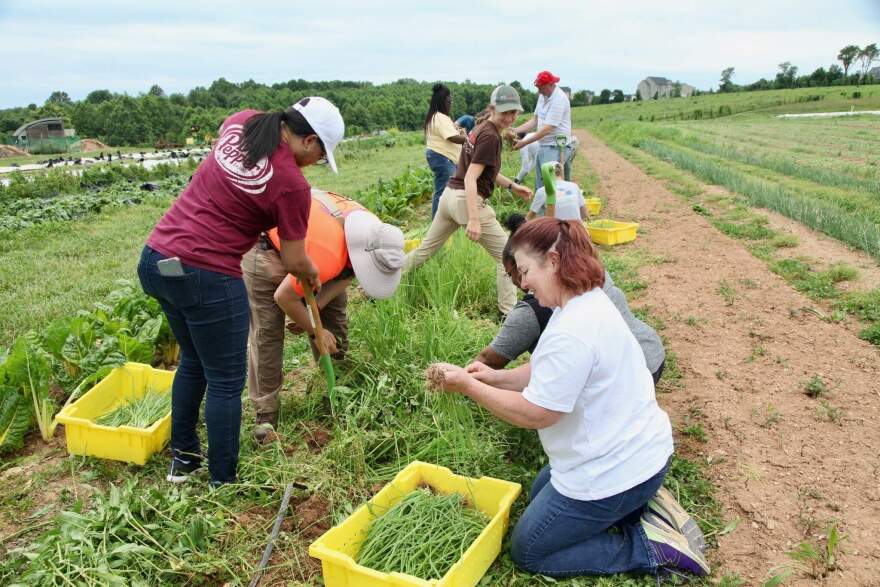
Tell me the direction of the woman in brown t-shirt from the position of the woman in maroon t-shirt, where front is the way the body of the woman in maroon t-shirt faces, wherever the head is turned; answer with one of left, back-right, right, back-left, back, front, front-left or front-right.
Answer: front

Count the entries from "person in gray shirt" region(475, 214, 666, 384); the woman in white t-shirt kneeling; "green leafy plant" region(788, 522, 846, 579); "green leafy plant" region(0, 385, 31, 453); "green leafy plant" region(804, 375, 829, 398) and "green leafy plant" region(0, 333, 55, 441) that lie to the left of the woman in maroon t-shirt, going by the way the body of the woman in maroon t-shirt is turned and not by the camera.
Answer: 2

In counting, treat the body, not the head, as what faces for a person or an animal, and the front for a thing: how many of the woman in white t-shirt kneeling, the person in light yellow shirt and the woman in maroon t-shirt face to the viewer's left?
1

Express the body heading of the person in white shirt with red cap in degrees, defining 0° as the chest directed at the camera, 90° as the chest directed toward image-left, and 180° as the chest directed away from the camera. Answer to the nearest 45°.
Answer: approximately 45°

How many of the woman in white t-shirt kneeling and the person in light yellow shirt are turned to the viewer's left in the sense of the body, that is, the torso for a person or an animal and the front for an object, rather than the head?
1

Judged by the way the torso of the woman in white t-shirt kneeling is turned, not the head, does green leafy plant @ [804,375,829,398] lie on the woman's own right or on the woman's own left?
on the woman's own right

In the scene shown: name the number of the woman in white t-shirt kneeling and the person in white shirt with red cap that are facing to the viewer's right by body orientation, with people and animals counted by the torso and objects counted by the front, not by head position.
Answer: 0

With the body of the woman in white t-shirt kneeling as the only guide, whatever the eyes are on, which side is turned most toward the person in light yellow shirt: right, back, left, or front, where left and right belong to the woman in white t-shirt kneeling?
right

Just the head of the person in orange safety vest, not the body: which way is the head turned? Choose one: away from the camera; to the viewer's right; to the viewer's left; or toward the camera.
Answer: to the viewer's right

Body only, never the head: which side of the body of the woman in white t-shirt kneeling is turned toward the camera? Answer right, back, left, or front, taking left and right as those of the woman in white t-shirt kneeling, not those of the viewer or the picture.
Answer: left

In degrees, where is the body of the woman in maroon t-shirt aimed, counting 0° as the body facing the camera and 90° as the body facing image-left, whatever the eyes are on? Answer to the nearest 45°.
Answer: approximately 225°

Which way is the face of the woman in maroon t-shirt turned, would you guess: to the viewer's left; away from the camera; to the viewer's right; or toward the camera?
to the viewer's right
